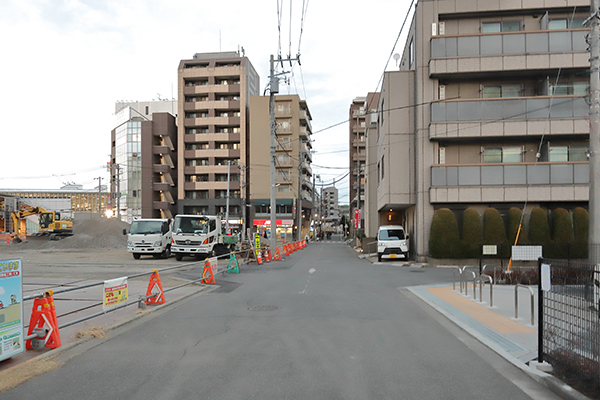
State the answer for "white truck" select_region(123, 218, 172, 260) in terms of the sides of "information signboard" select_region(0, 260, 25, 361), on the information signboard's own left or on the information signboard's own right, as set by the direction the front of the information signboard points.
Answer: on the information signboard's own left

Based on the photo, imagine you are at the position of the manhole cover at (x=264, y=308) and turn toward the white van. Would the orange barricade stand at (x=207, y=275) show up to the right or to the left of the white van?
left

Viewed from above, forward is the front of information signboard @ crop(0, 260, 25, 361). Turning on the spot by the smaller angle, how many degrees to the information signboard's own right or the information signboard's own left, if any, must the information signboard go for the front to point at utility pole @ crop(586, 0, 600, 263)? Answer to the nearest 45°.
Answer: approximately 45° to the information signboard's own left

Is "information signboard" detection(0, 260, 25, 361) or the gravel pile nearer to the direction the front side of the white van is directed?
the information signboard

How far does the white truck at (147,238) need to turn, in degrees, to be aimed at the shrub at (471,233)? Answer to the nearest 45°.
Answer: approximately 90° to its left

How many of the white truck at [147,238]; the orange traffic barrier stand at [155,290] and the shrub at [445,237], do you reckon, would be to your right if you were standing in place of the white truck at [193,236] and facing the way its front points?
1

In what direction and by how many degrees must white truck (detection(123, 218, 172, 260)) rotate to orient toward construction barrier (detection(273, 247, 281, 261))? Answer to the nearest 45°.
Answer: approximately 135° to its left

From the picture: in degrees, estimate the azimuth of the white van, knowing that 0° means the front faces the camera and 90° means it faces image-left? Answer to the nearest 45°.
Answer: approximately 0°

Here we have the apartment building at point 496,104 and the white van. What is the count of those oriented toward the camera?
2
